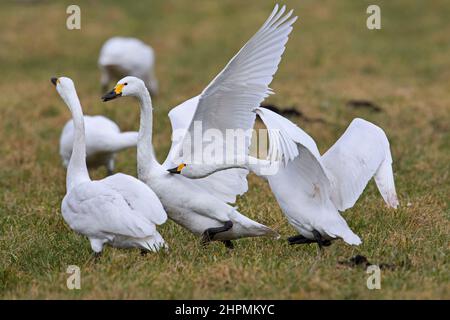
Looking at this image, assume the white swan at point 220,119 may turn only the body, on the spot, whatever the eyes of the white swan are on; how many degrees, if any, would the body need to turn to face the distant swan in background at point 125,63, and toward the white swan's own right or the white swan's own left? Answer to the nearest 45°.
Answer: approximately 90° to the white swan's own right

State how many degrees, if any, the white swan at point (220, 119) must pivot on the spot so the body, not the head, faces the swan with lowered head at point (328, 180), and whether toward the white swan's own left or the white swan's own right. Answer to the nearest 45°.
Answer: approximately 135° to the white swan's own left

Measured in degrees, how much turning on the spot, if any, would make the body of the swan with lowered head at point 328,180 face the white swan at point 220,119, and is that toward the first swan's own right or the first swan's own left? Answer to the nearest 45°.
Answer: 0° — it already faces it

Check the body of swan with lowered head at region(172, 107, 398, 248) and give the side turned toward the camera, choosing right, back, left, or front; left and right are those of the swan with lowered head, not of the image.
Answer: left

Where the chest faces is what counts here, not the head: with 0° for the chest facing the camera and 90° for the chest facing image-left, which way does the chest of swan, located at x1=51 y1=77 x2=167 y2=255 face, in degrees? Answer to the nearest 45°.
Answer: approximately 90°

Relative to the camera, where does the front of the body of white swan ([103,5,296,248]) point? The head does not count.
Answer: to the viewer's left

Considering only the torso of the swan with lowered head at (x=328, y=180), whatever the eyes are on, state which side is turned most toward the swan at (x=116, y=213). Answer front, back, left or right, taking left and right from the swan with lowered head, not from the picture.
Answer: front

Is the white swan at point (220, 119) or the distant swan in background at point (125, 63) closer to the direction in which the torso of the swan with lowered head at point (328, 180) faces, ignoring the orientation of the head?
the white swan

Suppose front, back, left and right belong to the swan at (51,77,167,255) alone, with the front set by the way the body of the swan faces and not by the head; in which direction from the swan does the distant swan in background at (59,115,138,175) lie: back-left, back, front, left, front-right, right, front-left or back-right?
right

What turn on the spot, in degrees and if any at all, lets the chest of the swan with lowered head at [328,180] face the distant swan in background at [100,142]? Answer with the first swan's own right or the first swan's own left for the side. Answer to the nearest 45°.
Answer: approximately 45° to the first swan's own right

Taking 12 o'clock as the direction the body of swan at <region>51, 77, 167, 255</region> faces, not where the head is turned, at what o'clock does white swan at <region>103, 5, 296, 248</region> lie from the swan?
The white swan is roughly at 5 o'clock from the swan.

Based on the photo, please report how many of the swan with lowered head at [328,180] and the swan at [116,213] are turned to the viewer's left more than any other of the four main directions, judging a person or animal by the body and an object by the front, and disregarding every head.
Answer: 2
